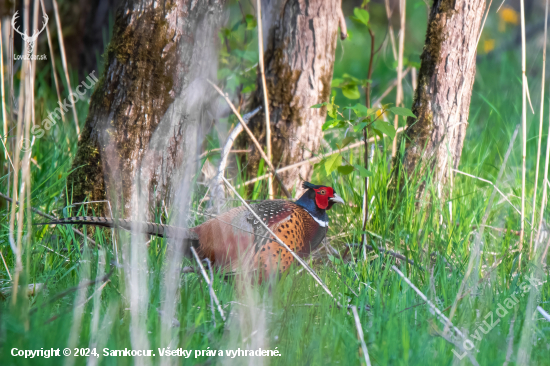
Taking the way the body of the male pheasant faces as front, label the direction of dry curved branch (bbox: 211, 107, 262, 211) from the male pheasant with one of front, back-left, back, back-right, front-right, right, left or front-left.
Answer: left

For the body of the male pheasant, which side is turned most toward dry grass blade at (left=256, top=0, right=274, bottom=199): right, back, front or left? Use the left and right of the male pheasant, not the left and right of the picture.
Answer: left

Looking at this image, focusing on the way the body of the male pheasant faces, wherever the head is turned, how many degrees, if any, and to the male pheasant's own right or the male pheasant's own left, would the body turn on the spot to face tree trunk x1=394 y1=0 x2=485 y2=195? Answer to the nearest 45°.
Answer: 0° — it already faces it

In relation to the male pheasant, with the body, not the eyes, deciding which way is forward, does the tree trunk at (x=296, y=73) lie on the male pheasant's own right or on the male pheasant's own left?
on the male pheasant's own left

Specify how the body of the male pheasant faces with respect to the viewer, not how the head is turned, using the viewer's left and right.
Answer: facing to the right of the viewer
